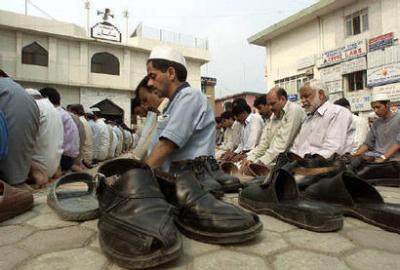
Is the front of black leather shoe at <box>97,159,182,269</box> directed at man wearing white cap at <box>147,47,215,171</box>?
no

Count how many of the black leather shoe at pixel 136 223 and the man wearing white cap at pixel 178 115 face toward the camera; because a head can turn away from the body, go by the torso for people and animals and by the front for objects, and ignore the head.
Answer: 1

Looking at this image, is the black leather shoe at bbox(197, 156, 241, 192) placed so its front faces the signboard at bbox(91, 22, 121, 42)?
no

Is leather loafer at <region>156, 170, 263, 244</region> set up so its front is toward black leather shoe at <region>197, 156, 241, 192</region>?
no

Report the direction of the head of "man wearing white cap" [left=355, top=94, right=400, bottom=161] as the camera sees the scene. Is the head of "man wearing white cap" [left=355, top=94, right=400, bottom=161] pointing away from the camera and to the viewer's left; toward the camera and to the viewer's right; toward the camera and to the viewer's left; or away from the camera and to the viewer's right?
toward the camera and to the viewer's left

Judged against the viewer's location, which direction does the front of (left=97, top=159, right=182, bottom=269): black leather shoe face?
facing the viewer

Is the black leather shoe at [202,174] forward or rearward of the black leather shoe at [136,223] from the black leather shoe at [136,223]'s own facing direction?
rearward

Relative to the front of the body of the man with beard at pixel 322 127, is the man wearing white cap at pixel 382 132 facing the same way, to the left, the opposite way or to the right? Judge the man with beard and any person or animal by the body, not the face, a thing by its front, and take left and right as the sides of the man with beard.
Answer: the same way

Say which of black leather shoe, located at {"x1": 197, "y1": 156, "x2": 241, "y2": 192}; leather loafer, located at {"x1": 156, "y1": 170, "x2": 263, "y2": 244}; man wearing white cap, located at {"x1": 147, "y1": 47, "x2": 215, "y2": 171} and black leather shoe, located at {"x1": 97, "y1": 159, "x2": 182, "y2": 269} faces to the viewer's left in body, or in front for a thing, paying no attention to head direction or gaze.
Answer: the man wearing white cap

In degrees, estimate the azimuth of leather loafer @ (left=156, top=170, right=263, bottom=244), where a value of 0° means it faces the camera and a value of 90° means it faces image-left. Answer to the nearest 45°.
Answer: approximately 315°

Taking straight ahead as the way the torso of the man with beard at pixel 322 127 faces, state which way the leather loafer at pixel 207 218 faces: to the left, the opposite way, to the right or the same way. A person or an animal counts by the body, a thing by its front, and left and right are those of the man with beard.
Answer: to the left

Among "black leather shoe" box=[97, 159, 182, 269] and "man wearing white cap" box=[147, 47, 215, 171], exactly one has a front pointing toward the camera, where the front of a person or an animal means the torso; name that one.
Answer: the black leather shoe

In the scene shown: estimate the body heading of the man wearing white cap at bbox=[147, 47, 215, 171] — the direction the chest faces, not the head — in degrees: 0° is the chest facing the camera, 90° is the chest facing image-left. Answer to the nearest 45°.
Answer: approximately 90°

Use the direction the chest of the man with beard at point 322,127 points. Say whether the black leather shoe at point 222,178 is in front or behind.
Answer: in front

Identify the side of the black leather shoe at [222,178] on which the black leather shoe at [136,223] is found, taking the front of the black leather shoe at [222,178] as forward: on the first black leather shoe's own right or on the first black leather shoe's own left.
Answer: on the first black leather shoe's own right

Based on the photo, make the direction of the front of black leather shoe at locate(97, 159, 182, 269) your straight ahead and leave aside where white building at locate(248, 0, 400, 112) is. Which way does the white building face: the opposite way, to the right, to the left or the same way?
to the right

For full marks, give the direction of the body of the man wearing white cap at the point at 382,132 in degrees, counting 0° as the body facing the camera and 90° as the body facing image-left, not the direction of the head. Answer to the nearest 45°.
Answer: approximately 45°
